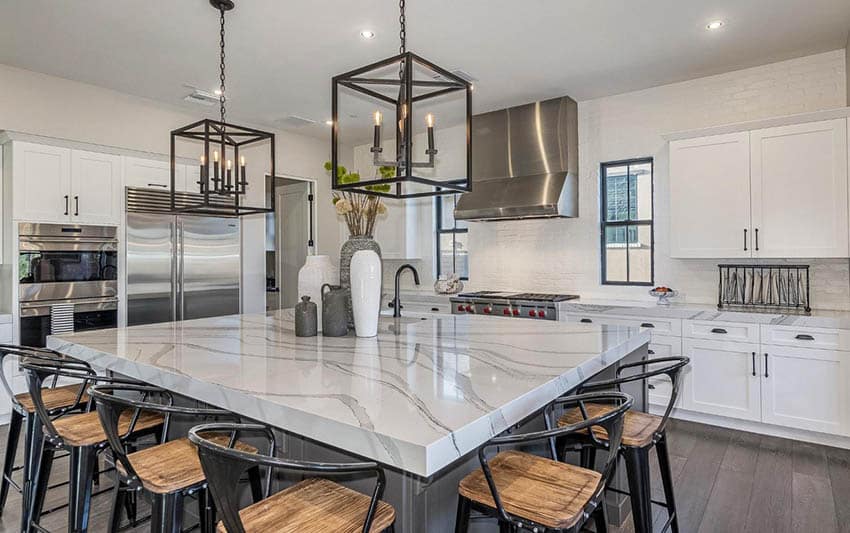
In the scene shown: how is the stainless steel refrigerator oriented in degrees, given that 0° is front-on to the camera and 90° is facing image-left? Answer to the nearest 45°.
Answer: approximately 315°

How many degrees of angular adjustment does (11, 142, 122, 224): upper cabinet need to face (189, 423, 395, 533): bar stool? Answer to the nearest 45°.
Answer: approximately 45° to its right

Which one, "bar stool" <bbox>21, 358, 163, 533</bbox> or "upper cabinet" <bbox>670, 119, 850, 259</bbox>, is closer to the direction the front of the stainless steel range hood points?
the bar stool

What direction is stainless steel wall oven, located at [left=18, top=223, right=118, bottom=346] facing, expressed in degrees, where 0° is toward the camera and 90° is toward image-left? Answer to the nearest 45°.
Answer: approximately 315°

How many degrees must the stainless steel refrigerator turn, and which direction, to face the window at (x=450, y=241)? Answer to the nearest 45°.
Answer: approximately 45° to its left

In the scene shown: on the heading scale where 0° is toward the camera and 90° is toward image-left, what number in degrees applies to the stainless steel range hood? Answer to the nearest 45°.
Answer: approximately 45°

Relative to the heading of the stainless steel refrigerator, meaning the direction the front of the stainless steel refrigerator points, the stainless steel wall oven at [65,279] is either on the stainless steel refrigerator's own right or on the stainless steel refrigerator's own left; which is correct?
on the stainless steel refrigerator's own right

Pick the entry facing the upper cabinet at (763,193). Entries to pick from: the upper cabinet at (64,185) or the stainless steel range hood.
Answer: the upper cabinet at (64,185)

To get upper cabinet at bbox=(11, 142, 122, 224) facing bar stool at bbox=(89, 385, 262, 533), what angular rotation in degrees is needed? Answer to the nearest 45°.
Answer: approximately 45° to its right

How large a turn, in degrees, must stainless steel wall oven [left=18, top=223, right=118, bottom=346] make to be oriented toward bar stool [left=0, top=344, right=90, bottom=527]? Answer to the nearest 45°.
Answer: approximately 45° to its right
